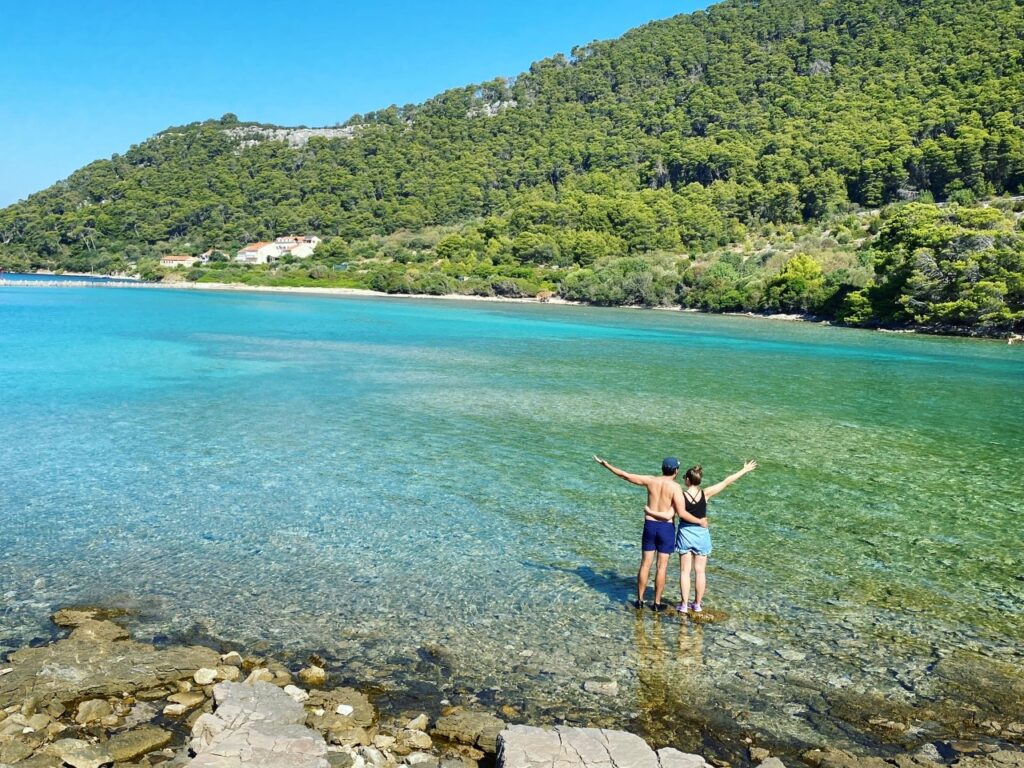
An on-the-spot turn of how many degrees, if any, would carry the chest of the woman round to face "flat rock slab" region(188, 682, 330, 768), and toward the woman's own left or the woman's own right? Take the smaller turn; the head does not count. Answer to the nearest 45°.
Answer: approximately 135° to the woman's own left

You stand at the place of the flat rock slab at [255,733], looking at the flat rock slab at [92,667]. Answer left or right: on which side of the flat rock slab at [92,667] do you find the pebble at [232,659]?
right

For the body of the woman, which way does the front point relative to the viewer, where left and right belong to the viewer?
facing away from the viewer

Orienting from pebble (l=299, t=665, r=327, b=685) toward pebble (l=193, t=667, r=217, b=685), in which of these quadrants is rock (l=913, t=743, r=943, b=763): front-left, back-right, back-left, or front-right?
back-left

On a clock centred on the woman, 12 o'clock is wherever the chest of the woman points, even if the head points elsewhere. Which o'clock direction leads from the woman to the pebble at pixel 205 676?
The pebble is roughly at 8 o'clock from the woman.

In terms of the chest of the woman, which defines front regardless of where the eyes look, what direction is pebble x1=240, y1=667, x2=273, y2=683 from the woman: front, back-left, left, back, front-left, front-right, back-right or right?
back-left

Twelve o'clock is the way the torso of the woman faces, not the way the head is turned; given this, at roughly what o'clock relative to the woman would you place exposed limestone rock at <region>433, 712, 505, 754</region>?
The exposed limestone rock is roughly at 7 o'clock from the woman.

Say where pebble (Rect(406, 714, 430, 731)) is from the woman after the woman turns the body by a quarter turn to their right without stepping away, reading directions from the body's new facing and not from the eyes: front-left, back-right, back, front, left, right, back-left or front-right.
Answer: back-right

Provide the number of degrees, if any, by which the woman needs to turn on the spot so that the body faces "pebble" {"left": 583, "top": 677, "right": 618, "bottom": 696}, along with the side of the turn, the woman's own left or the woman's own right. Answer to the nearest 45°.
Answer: approximately 180°

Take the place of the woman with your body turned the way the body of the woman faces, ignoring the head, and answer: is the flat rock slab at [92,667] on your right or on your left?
on your left

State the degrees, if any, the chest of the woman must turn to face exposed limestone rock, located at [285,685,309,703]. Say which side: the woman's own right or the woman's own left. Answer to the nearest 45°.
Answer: approximately 135° to the woman's own left

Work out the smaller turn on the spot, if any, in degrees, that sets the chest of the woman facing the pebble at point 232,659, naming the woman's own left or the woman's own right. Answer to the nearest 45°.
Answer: approximately 135° to the woman's own left

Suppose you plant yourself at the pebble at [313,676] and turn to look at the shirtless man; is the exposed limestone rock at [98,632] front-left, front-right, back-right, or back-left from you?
back-left

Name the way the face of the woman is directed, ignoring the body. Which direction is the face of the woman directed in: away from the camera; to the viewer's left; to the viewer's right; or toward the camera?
away from the camera
